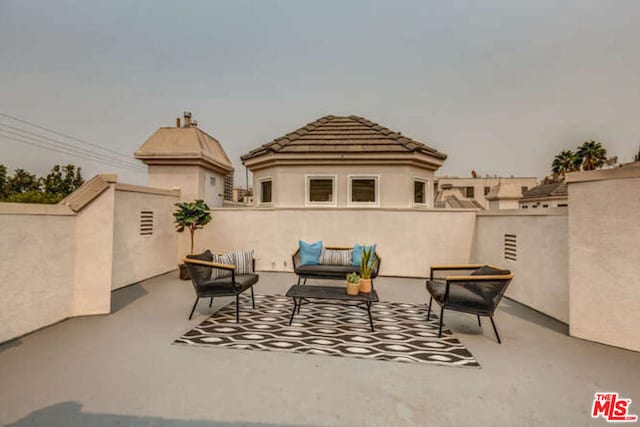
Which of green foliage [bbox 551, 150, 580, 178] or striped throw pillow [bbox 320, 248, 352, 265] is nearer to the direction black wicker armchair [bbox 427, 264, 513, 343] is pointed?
the striped throw pillow

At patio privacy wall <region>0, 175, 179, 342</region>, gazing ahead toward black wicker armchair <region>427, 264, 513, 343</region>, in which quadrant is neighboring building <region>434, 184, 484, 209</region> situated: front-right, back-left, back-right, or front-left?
front-left

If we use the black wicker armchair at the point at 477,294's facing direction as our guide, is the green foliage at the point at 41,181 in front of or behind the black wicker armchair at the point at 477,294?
in front

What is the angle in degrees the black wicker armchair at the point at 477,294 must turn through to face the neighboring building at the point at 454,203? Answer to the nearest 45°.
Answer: approximately 90° to its right

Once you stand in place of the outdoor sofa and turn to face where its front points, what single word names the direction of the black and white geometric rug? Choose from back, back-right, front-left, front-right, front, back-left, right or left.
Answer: front

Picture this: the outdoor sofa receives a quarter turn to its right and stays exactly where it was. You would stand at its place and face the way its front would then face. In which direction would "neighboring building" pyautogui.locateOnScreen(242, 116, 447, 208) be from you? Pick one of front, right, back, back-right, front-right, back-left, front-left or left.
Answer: right

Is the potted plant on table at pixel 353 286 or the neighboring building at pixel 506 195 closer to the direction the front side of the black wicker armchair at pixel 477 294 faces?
the potted plant on table

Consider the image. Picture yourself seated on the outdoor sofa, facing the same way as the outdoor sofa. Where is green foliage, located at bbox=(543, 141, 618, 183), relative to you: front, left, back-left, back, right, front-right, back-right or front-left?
back-left

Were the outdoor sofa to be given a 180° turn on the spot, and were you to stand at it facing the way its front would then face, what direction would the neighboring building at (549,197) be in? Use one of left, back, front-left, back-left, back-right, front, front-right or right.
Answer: front-right

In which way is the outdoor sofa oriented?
toward the camera

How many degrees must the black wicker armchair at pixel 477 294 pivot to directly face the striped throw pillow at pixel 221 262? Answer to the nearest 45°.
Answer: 0° — it already faces it

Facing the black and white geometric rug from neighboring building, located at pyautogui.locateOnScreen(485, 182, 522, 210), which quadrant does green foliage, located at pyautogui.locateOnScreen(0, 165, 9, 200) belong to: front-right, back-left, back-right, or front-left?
front-right

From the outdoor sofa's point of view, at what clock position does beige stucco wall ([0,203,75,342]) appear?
The beige stucco wall is roughly at 2 o'clock from the outdoor sofa.

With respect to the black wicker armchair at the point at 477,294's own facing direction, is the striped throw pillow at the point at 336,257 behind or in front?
in front

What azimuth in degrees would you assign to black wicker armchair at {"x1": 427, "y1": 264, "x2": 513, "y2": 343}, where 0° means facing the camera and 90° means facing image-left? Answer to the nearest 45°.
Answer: approximately 90°
